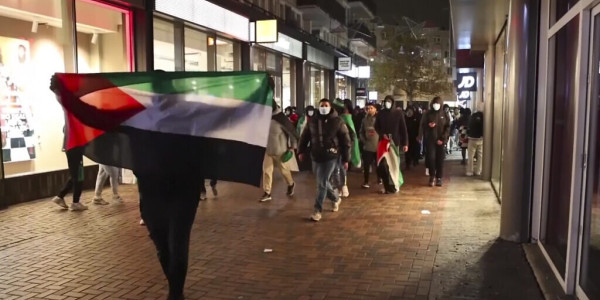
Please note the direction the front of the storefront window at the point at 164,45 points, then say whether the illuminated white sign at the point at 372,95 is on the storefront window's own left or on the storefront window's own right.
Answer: on the storefront window's own left

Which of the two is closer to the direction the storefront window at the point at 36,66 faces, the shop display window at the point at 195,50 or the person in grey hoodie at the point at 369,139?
the person in grey hoodie

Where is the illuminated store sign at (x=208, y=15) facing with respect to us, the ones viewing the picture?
facing the viewer and to the right of the viewer

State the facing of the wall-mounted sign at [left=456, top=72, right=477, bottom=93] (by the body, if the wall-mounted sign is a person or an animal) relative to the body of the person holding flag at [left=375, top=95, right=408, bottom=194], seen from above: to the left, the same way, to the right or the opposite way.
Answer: the same way

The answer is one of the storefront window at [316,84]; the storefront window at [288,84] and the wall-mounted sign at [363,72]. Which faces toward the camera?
the wall-mounted sign

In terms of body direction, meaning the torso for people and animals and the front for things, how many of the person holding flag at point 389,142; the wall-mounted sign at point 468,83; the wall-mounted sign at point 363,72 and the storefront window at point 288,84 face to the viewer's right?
1

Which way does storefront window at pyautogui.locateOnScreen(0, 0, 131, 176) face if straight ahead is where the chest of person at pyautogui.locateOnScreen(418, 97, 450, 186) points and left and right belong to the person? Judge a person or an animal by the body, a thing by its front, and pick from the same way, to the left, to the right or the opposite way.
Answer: to the left

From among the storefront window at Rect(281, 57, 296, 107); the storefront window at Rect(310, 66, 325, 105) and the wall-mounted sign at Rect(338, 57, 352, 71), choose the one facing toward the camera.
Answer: the wall-mounted sign

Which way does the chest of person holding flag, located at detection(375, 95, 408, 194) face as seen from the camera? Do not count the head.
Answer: toward the camera

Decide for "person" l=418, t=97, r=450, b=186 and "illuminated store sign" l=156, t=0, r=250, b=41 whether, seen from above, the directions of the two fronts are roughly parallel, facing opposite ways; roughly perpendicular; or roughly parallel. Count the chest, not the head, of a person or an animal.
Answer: roughly perpendicular

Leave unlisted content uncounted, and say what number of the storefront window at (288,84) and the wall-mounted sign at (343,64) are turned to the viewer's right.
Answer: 1

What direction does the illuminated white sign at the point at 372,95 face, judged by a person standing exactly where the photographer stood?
facing the viewer

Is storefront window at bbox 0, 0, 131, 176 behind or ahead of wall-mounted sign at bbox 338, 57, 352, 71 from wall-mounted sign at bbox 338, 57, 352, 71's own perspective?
ahead

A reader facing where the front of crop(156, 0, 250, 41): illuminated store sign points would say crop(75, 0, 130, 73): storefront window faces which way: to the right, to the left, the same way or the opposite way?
the same way

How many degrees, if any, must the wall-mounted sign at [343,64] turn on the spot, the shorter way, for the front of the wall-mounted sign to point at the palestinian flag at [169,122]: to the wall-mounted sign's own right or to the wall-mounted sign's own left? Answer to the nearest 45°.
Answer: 0° — it already faces it

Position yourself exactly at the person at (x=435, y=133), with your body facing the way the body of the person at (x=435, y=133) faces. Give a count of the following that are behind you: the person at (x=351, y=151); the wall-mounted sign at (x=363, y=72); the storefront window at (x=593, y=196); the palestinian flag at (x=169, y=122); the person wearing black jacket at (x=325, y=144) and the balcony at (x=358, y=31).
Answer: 2

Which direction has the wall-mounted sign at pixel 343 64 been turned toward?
toward the camera

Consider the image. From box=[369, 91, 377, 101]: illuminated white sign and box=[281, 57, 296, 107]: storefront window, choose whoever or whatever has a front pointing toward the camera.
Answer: the illuminated white sign
